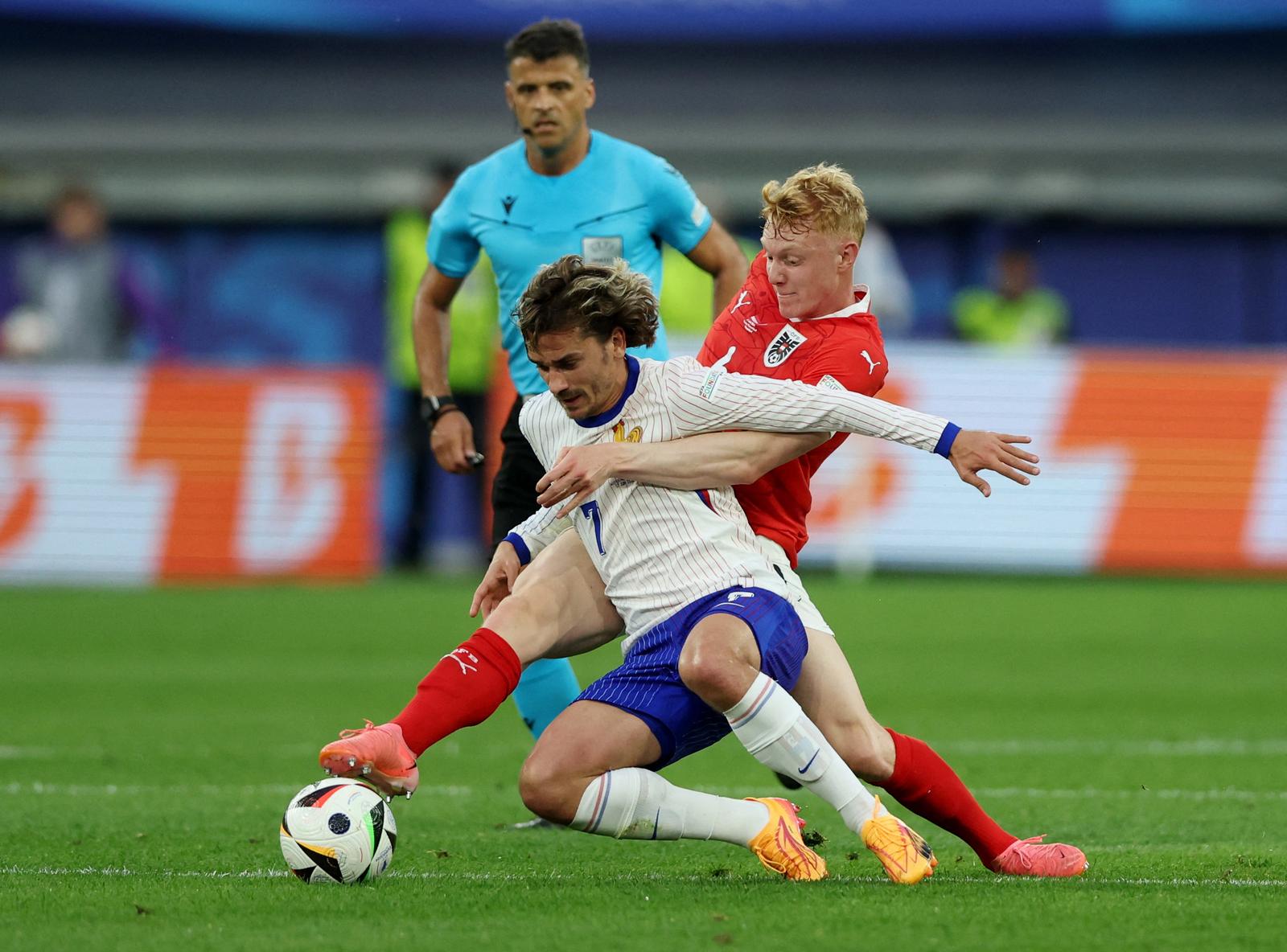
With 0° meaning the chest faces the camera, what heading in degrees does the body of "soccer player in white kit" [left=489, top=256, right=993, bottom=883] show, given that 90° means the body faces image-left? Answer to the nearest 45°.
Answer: approximately 45°

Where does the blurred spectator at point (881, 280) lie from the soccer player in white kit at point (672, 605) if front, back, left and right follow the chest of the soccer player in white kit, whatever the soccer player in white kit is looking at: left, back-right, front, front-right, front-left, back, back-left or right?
back-right

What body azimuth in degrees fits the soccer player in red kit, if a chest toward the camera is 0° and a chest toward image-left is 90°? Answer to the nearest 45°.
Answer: approximately 45°

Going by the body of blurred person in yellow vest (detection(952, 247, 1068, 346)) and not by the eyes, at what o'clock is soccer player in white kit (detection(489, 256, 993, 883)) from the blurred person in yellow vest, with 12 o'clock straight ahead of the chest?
The soccer player in white kit is roughly at 12 o'clock from the blurred person in yellow vest.

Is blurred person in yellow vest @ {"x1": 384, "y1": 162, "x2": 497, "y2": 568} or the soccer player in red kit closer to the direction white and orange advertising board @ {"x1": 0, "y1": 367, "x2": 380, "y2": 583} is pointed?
the soccer player in red kit

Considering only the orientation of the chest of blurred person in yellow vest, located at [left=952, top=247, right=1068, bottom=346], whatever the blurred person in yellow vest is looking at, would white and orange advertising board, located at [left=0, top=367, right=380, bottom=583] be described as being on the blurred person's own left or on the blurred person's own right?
on the blurred person's own right

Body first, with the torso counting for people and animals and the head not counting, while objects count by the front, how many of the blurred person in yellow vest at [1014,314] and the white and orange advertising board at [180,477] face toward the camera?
2

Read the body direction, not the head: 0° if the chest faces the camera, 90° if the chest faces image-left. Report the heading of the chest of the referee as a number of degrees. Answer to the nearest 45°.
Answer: approximately 0°

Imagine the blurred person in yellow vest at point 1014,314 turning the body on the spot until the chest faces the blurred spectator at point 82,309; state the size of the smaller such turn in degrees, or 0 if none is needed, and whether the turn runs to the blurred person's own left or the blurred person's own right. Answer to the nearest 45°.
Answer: approximately 90° to the blurred person's own right

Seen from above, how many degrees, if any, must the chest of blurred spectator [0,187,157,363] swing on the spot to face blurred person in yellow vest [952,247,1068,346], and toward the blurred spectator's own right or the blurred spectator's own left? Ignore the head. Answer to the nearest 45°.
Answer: approximately 90° to the blurred spectator's own left

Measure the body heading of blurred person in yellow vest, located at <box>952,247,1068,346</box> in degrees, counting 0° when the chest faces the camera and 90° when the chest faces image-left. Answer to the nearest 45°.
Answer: approximately 0°

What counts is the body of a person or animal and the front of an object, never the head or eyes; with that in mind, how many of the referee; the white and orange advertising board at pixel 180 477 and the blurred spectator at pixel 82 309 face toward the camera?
3

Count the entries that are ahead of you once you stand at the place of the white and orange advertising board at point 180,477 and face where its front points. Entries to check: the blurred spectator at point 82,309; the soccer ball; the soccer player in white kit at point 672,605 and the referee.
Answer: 3
